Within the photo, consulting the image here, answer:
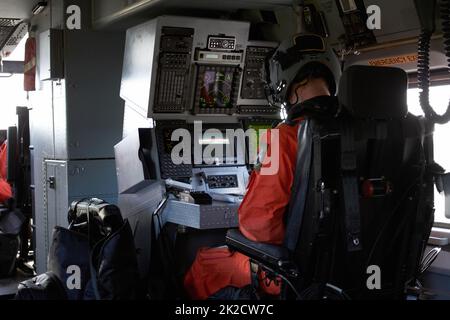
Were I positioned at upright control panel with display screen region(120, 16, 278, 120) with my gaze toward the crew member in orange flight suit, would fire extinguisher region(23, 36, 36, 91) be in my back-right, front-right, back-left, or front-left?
back-right

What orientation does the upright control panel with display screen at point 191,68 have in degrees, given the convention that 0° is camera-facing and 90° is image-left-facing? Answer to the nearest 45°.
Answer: approximately 315°
